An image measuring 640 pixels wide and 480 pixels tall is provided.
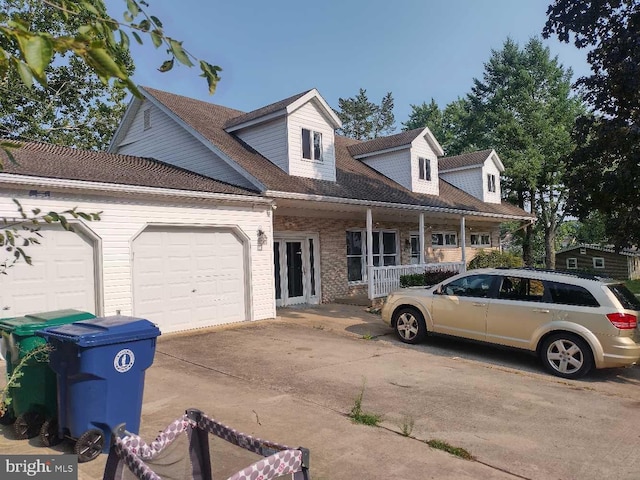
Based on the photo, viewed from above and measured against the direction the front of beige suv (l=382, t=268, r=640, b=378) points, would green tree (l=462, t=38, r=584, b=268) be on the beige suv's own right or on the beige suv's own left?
on the beige suv's own right

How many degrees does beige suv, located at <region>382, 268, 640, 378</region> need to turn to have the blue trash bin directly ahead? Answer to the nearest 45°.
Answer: approximately 90° to its left

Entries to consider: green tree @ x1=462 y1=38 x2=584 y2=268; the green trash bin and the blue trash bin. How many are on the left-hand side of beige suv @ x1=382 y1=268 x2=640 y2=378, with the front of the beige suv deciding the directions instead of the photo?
2

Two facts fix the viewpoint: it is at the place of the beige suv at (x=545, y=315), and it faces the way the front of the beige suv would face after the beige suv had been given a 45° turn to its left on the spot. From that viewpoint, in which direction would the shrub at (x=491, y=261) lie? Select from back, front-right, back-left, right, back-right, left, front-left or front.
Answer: right

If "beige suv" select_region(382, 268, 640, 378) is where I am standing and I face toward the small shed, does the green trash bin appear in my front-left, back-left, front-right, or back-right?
back-left

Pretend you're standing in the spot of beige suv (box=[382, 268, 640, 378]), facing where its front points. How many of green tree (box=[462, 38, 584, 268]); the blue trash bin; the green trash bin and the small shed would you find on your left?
2

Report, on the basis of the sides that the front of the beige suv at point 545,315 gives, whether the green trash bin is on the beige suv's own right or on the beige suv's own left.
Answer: on the beige suv's own left

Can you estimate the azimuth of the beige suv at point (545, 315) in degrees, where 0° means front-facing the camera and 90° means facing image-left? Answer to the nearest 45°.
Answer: approximately 135°
